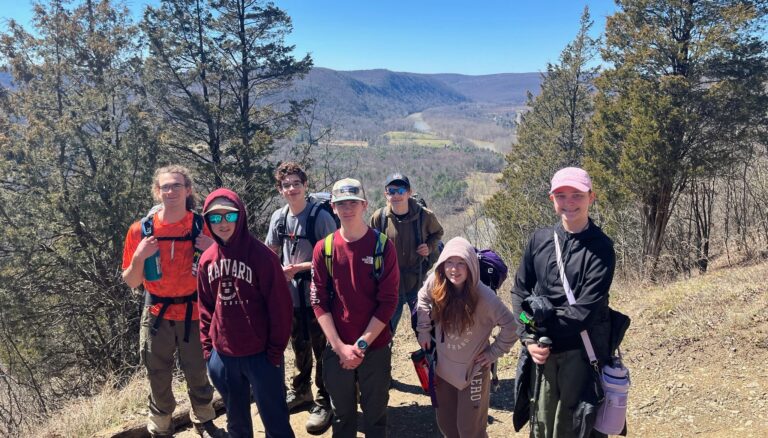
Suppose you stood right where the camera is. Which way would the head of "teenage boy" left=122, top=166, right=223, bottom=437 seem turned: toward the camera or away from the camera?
toward the camera

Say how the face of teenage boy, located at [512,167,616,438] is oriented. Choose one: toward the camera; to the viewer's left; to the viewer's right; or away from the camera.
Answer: toward the camera

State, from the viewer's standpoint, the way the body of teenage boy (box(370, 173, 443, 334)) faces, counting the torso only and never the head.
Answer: toward the camera

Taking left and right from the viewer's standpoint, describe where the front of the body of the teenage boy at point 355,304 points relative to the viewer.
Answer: facing the viewer

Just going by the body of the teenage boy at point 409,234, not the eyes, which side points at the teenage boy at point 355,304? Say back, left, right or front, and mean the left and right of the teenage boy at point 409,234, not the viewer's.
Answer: front

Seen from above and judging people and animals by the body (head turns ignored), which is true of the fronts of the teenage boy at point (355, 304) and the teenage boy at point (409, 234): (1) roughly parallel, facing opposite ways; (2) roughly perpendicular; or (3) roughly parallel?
roughly parallel

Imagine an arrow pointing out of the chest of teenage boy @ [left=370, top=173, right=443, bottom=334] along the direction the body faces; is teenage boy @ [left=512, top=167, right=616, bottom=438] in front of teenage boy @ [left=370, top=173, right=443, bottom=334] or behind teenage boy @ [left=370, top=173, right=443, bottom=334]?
in front

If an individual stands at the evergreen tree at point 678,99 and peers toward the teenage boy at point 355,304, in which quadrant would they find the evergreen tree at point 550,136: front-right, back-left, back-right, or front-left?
back-right

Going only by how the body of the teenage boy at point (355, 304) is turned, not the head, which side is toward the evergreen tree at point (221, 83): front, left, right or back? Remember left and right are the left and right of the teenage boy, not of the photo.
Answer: back

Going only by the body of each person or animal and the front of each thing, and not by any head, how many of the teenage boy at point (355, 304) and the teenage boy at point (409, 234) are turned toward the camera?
2
